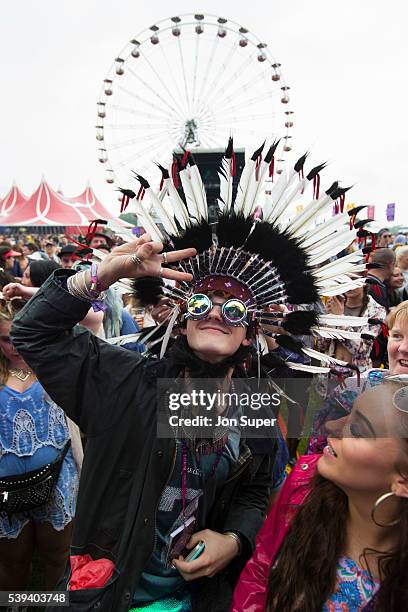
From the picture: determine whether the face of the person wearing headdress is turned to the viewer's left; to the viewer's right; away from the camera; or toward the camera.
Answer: toward the camera

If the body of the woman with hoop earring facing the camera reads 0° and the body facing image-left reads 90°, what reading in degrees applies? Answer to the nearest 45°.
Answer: approximately 45°

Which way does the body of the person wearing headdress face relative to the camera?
toward the camera

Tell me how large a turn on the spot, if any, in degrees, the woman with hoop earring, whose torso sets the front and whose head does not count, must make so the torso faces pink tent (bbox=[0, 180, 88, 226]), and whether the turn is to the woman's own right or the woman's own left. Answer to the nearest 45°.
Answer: approximately 90° to the woman's own right

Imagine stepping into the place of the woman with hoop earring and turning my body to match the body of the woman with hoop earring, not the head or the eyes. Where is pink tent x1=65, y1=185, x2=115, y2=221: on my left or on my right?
on my right

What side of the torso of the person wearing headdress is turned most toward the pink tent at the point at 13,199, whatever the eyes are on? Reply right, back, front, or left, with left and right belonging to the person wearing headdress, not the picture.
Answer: back

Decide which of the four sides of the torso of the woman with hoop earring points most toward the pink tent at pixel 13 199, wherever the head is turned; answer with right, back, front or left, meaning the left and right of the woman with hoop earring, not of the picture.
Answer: right

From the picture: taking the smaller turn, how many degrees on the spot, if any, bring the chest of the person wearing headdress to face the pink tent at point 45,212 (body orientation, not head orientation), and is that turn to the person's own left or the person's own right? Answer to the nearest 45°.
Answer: approximately 180°

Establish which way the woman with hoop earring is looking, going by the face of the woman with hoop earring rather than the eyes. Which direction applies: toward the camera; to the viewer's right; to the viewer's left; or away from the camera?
to the viewer's left
